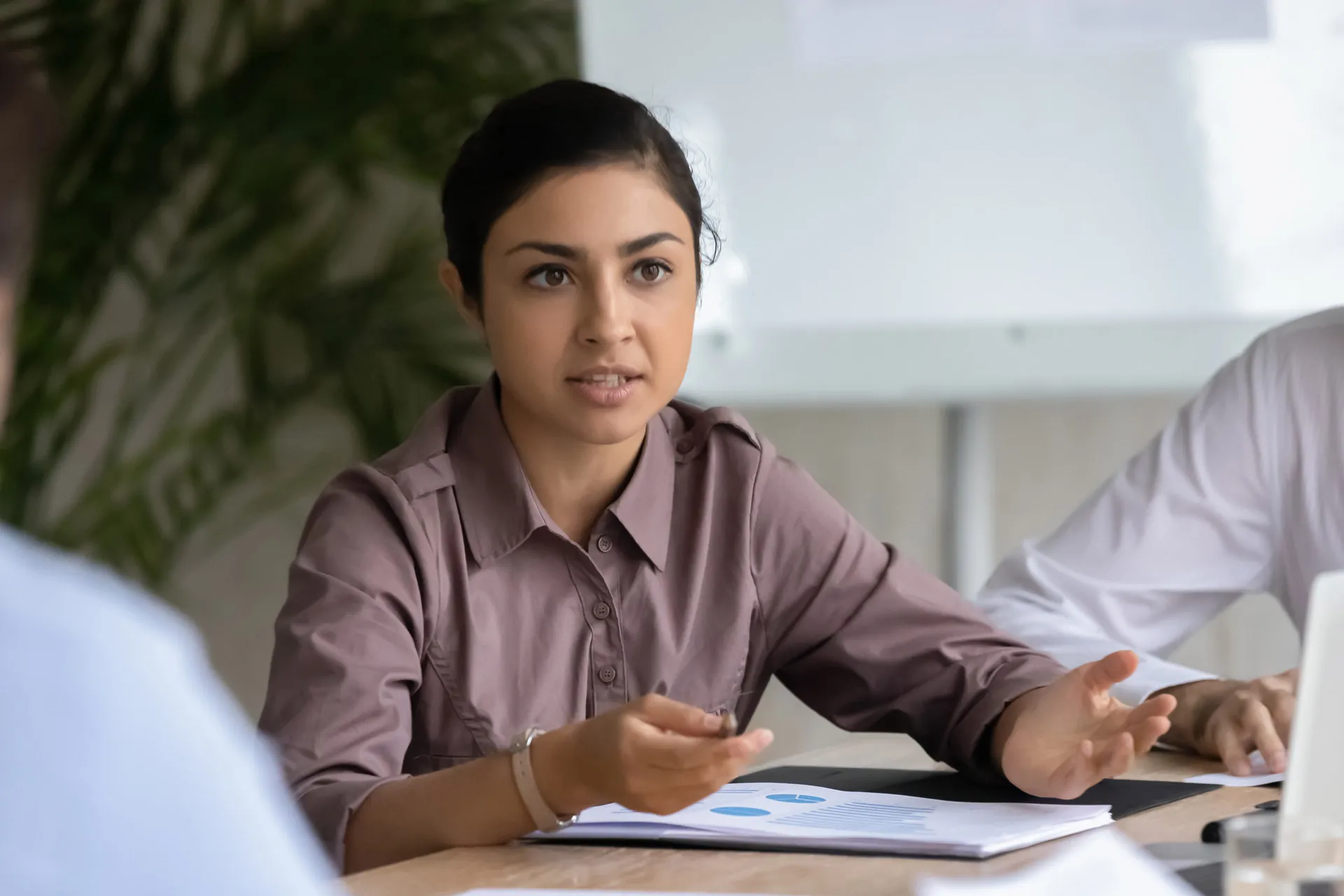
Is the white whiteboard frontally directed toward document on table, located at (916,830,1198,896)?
yes

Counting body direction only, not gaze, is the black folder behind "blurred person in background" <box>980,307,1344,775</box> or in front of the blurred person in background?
in front

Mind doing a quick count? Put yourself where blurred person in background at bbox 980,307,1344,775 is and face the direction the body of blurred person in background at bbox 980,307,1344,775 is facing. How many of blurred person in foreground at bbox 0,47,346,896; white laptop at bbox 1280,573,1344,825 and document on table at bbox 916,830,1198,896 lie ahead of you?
3

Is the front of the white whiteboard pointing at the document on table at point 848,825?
yes
